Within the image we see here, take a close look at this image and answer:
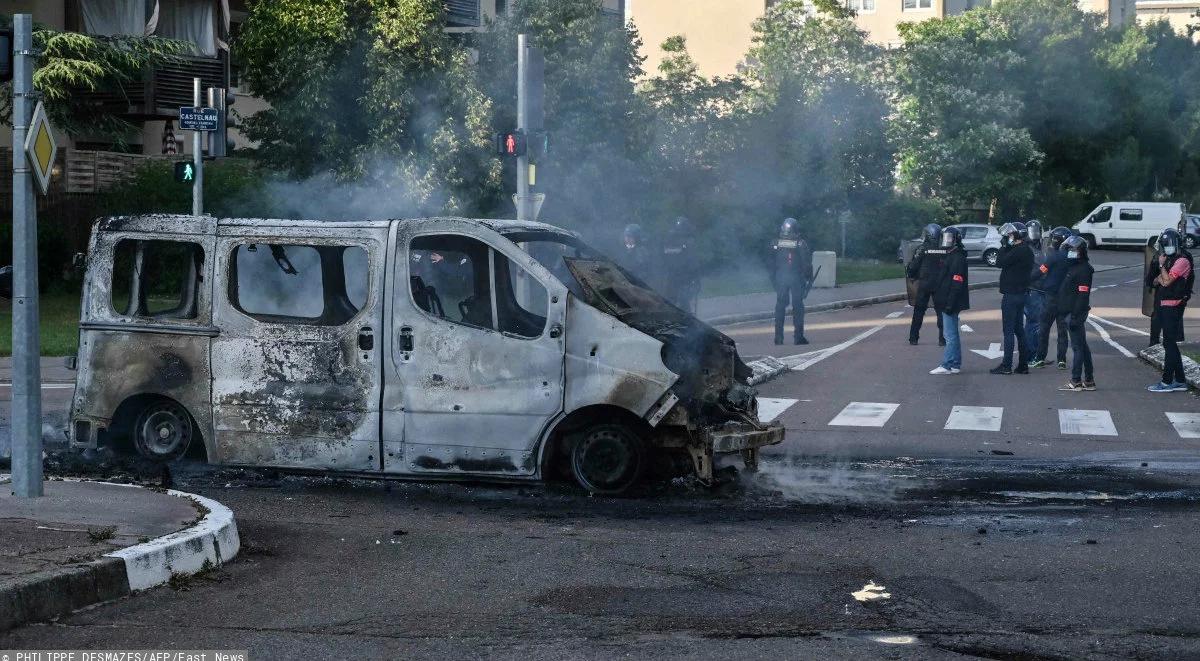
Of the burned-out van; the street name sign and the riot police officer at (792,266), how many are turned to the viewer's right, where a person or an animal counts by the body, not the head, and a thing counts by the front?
1

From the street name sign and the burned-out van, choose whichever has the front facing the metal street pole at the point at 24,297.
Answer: the street name sign

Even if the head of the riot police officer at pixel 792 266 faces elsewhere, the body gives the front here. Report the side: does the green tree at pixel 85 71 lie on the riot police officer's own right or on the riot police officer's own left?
on the riot police officer's own right

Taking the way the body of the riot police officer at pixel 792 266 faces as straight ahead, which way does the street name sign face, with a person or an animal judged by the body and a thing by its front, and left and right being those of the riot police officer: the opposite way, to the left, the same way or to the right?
the same way

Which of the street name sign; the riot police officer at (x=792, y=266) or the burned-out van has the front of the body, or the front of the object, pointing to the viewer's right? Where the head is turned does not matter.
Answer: the burned-out van

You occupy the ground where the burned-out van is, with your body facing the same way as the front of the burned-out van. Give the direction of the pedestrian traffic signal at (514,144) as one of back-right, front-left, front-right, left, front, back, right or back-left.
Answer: left

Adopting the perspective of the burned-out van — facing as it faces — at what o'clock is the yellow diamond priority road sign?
The yellow diamond priority road sign is roughly at 5 o'clock from the burned-out van.

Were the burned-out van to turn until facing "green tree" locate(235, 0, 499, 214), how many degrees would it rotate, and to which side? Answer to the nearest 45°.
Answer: approximately 90° to its left

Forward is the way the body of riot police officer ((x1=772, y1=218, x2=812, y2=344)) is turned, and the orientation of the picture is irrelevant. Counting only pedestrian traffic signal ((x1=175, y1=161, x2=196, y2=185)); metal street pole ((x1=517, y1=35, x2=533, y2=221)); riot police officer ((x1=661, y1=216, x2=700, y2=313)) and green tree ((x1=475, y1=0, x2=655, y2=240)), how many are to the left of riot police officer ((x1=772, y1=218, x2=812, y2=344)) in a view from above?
0

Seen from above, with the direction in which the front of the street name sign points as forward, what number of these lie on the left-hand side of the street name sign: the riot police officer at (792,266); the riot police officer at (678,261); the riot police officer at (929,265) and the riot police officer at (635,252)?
4

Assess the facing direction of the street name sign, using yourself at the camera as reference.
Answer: facing the viewer

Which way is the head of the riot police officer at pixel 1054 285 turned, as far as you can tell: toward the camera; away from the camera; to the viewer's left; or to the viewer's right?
to the viewer's left

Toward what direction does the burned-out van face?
to the viewer's right
